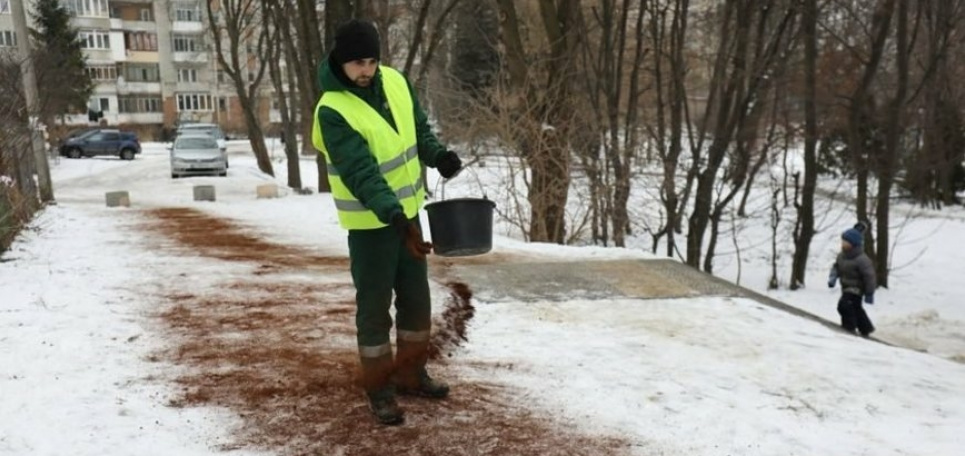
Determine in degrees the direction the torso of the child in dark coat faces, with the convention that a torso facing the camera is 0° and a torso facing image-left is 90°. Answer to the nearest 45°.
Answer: approximately 45°

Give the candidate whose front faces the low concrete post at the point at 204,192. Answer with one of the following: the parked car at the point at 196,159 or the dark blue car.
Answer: the parked car

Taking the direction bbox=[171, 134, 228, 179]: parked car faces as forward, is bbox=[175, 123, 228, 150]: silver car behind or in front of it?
behind

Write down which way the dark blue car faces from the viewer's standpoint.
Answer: facing to the left of the viewer

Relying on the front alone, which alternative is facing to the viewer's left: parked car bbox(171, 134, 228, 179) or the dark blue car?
the dark blue car

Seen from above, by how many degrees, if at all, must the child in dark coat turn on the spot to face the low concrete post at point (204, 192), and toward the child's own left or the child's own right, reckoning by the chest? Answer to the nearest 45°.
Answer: approximately 45° to the child's own right

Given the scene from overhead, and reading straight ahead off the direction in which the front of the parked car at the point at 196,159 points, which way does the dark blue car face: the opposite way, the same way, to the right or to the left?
to the right

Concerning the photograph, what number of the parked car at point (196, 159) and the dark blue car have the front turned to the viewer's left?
1

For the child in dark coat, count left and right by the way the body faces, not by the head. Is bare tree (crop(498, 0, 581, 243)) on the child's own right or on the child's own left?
on the child's own right
